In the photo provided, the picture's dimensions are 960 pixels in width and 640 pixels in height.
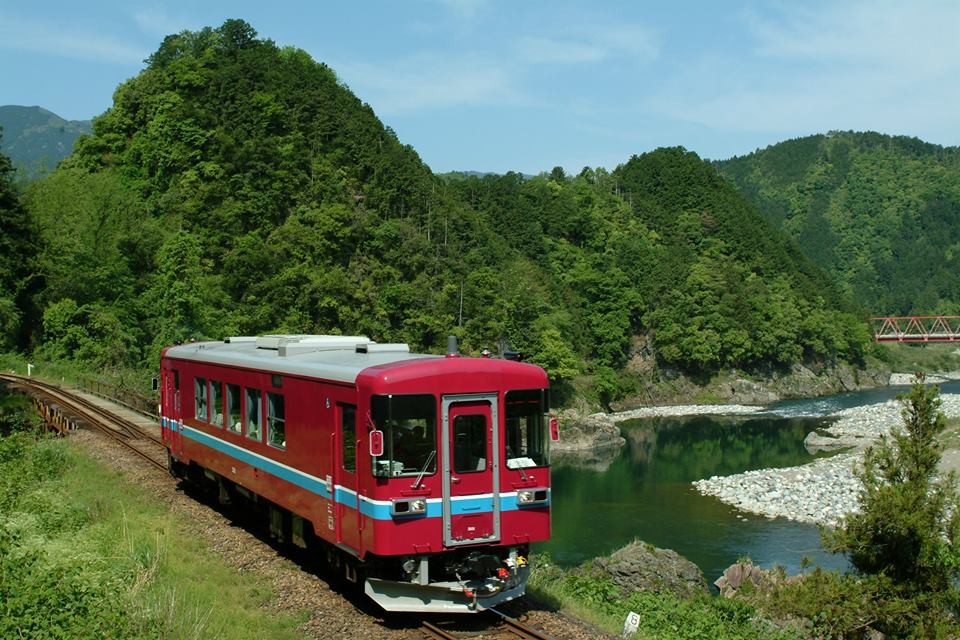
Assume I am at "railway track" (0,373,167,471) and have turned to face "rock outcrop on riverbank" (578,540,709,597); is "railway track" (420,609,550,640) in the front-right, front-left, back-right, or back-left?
front-right

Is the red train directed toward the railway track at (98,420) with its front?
no

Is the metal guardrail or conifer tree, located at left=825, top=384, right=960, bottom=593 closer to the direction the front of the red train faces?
the conifer tree

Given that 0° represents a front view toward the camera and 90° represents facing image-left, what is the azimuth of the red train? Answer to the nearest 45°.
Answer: approximately 315°

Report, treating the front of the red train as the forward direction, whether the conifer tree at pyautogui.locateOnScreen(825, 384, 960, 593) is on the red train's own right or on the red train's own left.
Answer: on the red train's own left

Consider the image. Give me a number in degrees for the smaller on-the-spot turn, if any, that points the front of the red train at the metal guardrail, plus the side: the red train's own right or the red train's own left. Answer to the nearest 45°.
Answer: approximately 135° to the red train's own left

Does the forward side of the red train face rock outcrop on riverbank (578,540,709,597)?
no
